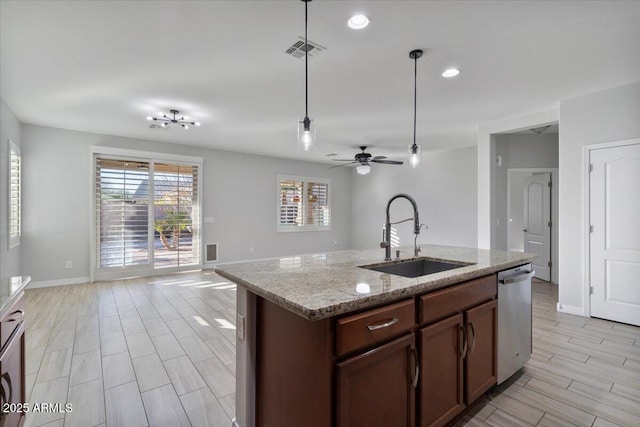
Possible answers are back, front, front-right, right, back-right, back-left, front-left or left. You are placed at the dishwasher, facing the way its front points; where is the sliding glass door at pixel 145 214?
back-right

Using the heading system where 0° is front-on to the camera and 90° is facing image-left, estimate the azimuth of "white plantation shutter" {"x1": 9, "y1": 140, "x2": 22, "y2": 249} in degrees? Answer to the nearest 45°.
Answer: approximately 270°

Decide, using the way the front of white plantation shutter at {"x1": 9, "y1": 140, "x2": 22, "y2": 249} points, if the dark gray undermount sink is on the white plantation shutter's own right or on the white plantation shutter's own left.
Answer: on the white plantation shutter's own right

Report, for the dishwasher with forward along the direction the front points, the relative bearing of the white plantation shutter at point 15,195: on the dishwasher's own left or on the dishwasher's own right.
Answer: on the dishwasher's own right

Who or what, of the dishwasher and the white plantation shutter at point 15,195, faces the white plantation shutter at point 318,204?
the white plantation shutter at point 15,195

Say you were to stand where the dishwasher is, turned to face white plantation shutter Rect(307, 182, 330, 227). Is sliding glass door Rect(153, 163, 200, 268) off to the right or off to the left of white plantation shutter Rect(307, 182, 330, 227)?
left

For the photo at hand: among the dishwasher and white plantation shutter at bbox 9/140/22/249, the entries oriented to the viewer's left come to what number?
0

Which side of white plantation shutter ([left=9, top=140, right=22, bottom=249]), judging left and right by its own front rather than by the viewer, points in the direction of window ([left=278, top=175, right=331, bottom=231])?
front

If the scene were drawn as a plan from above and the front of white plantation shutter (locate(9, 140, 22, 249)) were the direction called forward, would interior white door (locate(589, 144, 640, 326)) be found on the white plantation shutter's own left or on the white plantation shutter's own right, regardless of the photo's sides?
on the white plantation shutter's own right

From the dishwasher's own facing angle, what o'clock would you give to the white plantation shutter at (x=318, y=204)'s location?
The white plantation shutter is roughly at 6 o'clock from the dishwasher.
